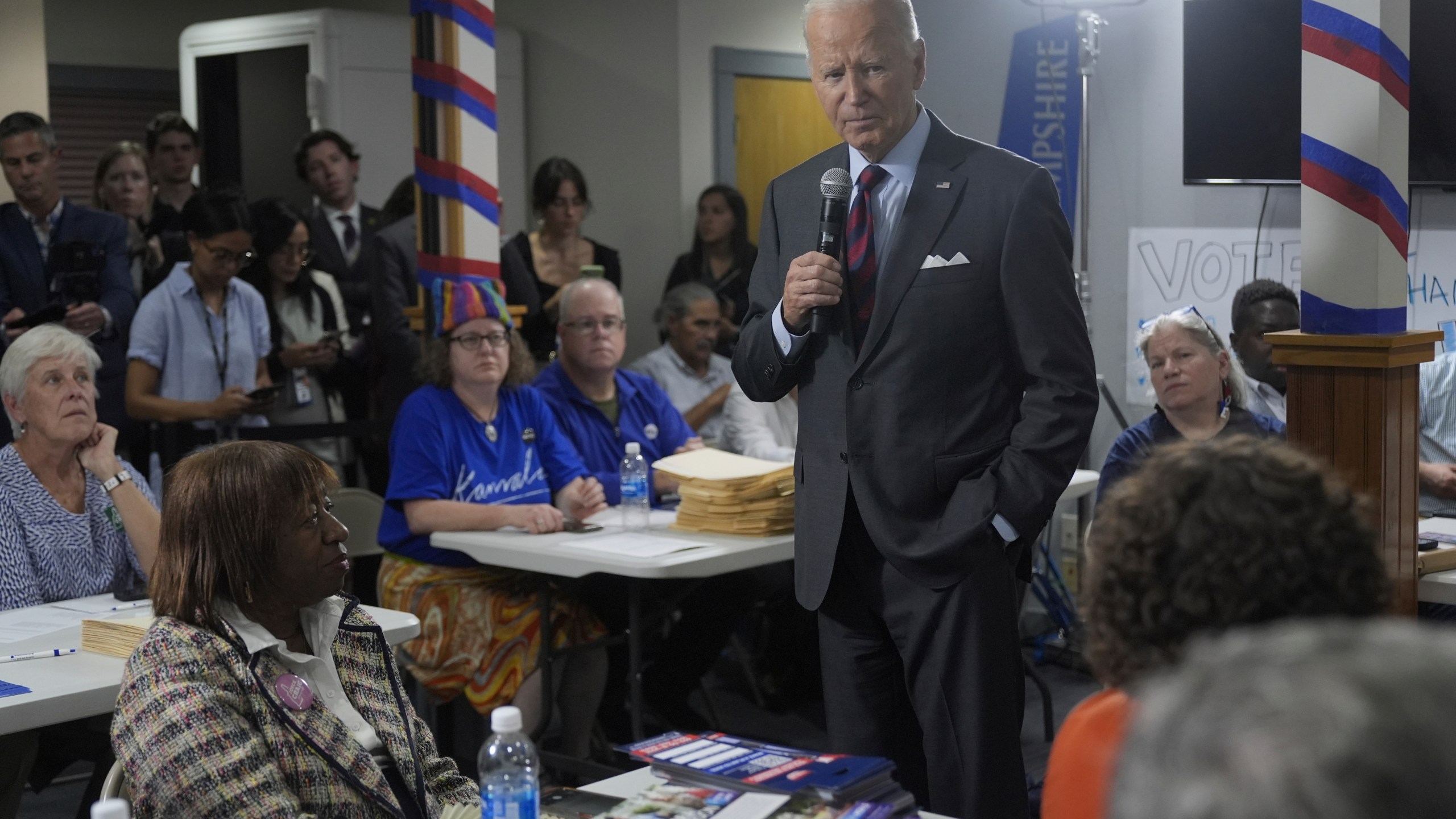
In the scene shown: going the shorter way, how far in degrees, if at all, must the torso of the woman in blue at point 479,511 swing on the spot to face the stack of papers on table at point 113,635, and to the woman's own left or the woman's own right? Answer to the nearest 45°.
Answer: approximately 90° to the woman's own right

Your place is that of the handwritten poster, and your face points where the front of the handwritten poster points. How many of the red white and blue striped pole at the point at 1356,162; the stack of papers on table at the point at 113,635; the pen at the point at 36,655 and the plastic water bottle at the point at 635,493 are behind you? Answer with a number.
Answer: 0

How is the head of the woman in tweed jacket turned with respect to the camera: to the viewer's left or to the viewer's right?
to the viewer's right

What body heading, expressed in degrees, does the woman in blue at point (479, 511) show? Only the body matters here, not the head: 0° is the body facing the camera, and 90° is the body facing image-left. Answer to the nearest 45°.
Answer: approximately 315°

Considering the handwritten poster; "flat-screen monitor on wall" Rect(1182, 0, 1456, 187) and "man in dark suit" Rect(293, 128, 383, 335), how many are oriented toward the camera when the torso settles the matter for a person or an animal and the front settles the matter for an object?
3

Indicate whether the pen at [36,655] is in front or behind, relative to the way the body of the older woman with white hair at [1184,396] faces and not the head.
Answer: in front

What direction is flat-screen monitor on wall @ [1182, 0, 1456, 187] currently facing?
toward the camera

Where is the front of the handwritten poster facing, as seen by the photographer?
facing the viewer

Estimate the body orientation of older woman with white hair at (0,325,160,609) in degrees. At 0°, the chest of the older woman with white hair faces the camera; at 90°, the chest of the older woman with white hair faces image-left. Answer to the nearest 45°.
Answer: approximately 315°

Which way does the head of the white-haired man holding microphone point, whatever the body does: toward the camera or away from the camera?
toward the camera

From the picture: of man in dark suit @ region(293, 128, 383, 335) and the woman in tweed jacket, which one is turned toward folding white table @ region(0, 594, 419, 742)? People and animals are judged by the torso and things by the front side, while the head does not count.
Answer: the man in dark suit

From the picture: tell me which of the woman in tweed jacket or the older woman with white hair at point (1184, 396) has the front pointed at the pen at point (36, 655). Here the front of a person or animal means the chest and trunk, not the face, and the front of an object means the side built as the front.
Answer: the older woman with white hair

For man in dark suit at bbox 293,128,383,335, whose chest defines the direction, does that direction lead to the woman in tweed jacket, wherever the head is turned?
yes

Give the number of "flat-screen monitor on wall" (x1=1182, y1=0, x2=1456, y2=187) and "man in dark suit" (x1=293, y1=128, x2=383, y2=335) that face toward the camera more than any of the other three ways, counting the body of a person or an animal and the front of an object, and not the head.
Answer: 2

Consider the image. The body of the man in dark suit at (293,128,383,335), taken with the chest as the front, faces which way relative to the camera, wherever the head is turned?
toward the camera
